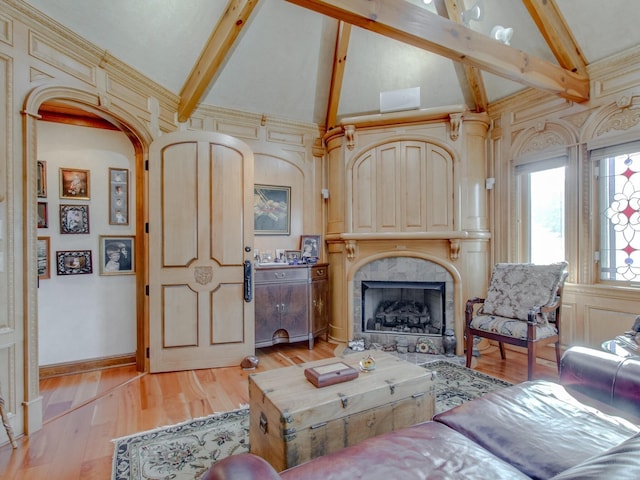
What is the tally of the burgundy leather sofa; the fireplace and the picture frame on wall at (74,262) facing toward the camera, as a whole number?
2

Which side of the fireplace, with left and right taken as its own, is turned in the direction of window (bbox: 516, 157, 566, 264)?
left

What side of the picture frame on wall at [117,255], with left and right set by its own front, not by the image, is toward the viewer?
front

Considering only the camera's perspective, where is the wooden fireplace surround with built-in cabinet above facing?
facing the viewer

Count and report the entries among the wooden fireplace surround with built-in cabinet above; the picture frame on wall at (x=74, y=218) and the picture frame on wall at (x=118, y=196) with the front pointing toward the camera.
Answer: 3

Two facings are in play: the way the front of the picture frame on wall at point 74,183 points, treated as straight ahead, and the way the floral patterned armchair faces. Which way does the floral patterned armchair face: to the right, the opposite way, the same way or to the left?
to the right

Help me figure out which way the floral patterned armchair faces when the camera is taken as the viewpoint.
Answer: facing the viewer and to the left of the viewer

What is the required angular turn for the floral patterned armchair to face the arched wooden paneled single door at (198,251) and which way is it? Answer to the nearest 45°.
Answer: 0° — it already faces it

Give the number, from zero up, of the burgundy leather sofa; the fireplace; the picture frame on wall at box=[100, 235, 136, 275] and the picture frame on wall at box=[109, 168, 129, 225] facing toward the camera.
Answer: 3

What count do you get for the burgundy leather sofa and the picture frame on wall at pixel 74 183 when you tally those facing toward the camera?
1

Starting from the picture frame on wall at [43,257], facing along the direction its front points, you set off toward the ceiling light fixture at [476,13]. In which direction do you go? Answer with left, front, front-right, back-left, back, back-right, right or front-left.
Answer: front-left

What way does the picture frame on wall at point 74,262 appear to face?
toward the camera
